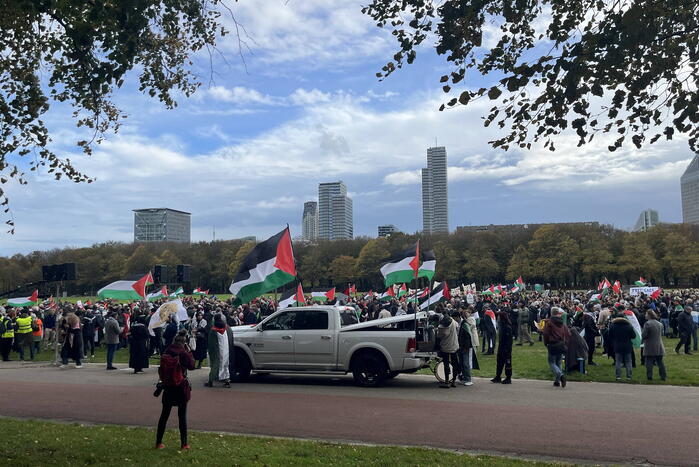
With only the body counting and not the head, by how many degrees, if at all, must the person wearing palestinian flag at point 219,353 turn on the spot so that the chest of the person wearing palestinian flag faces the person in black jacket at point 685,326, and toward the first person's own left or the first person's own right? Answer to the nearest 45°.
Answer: approximately 90° to the first person's own right

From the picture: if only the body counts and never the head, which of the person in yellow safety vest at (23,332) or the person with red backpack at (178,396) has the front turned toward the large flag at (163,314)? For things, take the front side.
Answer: the person with red backpack

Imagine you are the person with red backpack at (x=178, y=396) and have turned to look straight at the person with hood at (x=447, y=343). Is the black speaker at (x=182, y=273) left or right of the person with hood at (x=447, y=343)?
left

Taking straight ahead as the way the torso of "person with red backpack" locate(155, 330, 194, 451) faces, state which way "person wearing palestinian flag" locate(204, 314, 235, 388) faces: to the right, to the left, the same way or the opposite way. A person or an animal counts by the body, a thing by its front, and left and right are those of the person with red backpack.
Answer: the same way

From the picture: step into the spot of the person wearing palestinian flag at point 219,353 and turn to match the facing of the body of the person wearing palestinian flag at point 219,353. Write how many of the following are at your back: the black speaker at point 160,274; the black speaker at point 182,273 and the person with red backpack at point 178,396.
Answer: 1

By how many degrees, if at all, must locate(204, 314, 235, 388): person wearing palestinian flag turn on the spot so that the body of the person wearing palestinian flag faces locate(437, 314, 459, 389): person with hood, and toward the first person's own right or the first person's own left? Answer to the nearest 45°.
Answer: approximately 90° to the first person's own right

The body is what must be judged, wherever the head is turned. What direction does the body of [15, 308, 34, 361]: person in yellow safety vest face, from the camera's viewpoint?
away from the camera

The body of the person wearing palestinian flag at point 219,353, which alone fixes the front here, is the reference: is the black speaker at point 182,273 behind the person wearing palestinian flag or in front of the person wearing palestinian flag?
in front

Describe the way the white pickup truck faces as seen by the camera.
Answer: facing to the left of the viewer

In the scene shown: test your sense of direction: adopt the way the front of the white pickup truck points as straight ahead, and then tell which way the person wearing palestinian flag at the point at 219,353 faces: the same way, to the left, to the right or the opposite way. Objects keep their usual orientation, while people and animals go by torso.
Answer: to the right

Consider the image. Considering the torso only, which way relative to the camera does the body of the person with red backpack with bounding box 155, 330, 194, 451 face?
away from the camera
